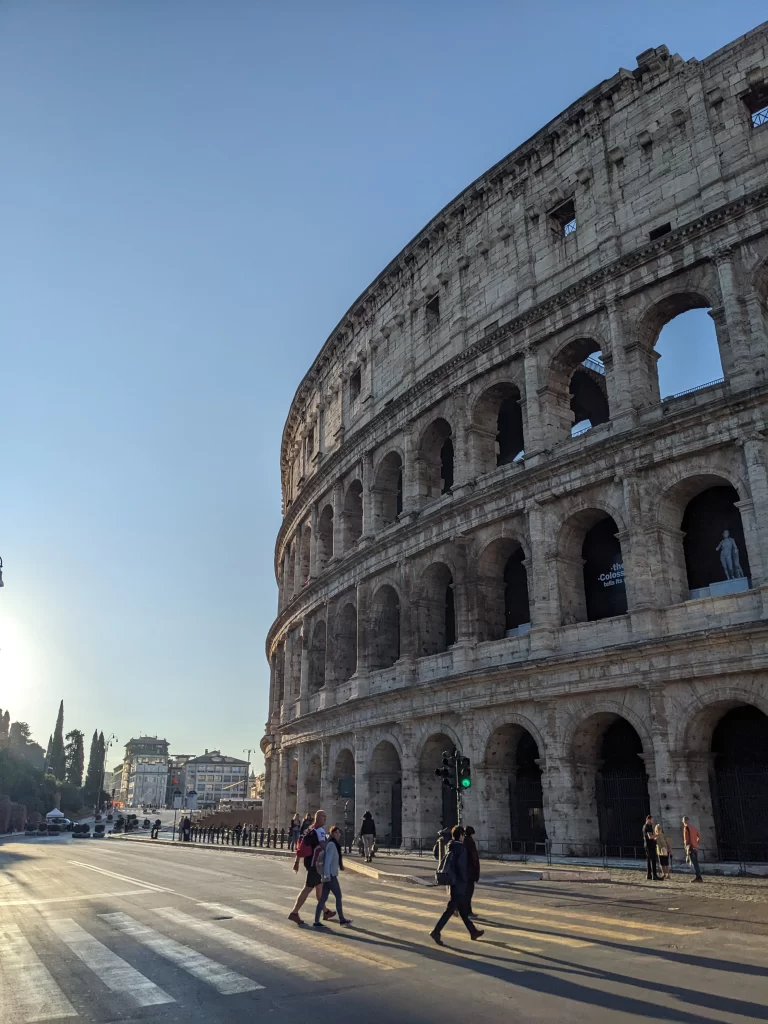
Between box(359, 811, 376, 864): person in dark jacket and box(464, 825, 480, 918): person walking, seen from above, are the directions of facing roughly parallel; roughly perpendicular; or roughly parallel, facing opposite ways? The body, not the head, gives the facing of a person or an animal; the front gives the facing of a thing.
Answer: roughly perpendicular

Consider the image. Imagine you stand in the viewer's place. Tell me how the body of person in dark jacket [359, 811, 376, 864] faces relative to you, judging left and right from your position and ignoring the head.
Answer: facing away from the viewer

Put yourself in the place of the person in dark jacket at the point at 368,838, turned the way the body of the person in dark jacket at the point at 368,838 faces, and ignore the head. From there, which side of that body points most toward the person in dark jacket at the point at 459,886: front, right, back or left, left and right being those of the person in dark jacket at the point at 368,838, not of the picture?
back

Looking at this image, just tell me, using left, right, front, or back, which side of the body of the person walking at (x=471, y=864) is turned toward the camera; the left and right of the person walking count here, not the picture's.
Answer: right

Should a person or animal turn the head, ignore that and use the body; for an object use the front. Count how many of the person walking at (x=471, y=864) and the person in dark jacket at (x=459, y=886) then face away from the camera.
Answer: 0

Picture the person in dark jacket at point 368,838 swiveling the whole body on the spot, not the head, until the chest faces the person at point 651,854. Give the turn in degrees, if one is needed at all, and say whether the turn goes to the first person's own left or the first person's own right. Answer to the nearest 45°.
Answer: approximately 135° to the first person's own right
